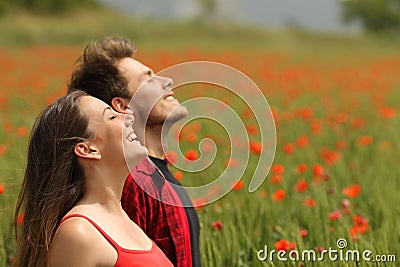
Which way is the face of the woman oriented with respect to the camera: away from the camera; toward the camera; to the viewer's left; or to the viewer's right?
to the viewer's right

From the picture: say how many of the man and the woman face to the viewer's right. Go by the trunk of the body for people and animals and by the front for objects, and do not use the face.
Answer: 2

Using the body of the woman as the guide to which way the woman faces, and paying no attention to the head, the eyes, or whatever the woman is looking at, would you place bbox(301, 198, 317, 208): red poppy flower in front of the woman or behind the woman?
in front

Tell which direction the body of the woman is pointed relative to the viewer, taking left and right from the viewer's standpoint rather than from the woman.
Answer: facing to the right of the viewer

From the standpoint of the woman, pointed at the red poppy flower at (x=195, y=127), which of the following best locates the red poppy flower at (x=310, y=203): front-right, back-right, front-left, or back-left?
front-right

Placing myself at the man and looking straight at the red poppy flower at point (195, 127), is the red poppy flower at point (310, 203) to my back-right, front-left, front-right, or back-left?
front-right

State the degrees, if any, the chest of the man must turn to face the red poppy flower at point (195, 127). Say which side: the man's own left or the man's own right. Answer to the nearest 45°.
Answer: approximately 90° to the man's own left

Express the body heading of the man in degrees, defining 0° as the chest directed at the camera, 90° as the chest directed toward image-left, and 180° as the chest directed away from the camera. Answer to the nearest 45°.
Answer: approximately 270°

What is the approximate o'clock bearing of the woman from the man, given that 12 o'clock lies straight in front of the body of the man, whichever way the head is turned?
The woman is roughly at 4 o'clock from the man.
